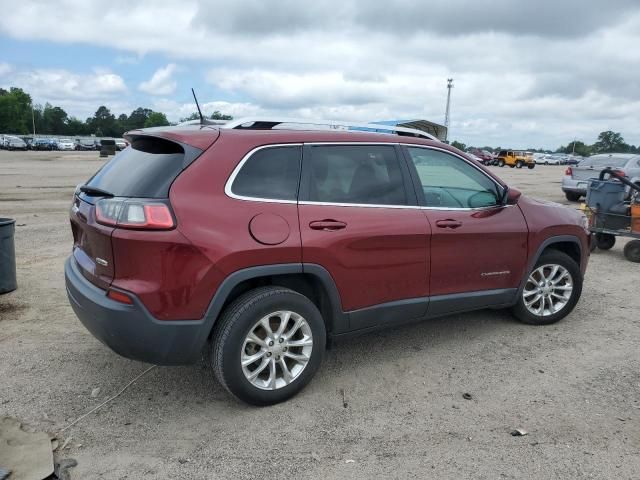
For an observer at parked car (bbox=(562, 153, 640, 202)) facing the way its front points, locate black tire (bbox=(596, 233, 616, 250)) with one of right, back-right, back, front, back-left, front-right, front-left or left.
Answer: back-right

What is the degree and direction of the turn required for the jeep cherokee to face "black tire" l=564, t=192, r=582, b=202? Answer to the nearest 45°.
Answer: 0° — it already faces it

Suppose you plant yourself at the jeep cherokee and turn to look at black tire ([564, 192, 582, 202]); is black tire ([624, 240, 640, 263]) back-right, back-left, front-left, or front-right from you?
front-right

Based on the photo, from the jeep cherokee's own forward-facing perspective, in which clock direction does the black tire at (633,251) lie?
The black tire is roughly at 12 o'clock from the jeep cherokee.

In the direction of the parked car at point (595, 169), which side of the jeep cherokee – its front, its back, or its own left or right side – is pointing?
front

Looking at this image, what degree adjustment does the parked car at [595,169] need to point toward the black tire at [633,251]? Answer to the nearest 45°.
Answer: approximately 135° to its right

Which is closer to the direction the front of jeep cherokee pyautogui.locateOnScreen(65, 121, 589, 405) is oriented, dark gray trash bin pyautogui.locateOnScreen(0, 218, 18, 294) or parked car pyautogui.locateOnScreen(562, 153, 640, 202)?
the parked car

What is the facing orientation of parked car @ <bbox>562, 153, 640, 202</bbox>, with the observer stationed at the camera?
facing away from the viewer and to the right of the viewer

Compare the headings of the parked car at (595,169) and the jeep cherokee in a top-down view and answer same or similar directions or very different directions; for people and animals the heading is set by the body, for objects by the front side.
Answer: same or similar directions

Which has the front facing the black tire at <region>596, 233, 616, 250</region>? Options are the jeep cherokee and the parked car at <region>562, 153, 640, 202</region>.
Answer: the jeep cherokee

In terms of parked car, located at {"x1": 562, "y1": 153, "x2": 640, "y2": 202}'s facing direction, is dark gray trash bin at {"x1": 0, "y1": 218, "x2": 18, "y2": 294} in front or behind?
behind

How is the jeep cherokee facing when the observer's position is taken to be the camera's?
facing away from the viewer and to the right of the viewer

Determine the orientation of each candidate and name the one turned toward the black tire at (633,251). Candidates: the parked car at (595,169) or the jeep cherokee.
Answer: the jeep cherokee

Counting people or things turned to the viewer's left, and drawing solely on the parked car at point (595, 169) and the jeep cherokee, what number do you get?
0
